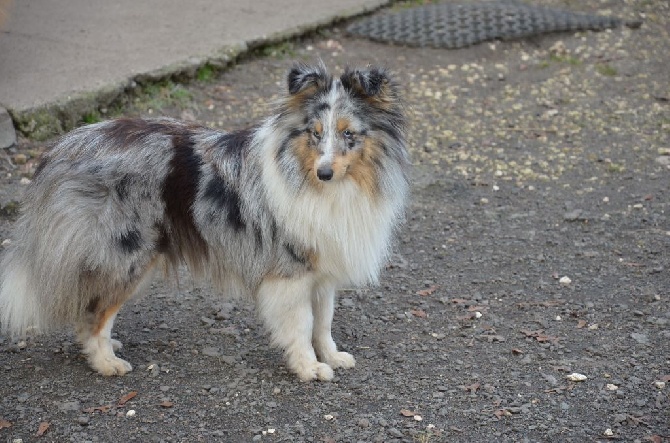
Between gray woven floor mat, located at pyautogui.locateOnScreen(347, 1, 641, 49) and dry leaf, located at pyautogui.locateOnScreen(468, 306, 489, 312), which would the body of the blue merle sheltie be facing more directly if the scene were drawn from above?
the dry leaf

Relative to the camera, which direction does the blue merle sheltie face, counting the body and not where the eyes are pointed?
to the viewer's right

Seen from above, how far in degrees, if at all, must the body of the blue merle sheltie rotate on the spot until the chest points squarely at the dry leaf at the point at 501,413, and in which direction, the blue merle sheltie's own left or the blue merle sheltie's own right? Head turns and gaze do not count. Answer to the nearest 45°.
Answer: approximately 45° to the blue merle sheltie's own right

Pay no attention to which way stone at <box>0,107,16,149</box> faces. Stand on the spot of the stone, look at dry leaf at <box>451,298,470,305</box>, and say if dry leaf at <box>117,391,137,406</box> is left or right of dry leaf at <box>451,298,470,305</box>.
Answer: right

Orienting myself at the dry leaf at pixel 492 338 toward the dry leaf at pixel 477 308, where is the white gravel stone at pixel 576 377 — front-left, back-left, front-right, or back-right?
back-right
